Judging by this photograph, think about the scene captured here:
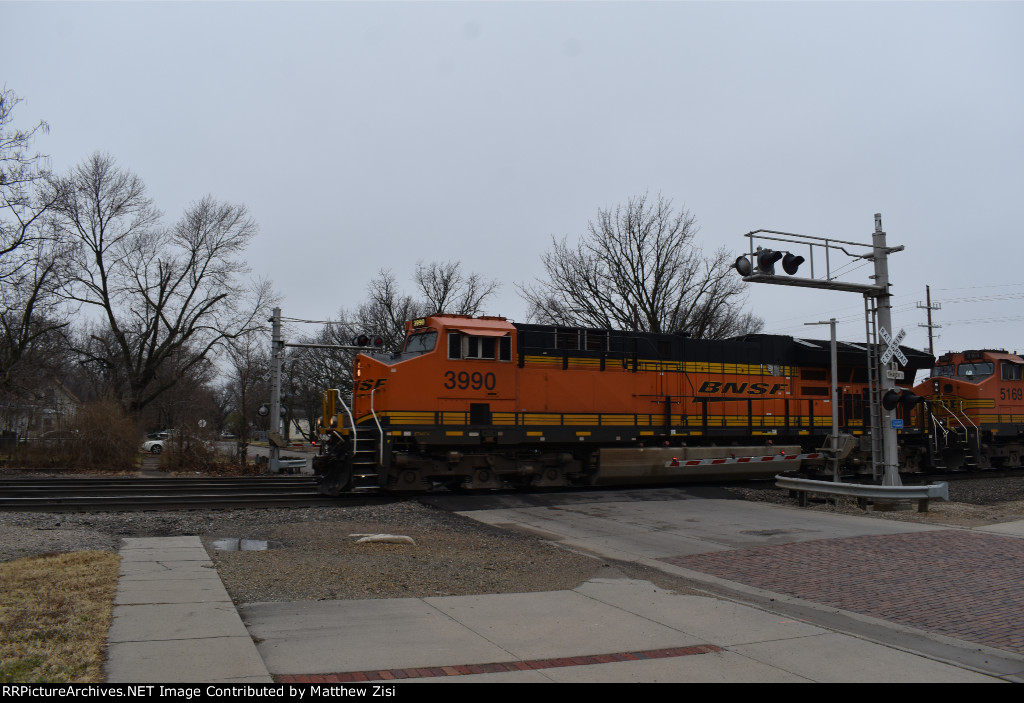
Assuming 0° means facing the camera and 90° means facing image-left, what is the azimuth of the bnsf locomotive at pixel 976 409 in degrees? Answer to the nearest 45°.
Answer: approximately 45°

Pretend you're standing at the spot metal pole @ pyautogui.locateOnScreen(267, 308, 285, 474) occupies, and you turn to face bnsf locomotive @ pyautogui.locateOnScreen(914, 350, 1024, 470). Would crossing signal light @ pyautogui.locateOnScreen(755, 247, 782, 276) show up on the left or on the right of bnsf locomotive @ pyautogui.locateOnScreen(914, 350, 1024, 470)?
right

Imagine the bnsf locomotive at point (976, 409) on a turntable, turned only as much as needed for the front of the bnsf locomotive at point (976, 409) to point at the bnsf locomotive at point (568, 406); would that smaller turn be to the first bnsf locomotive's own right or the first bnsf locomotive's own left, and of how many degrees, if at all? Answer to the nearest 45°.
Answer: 0° — it already faces it

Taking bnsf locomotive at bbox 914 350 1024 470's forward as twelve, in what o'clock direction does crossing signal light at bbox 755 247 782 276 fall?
The crossing signal light is roughly at 11 o'clock from the bnsf locomotive.

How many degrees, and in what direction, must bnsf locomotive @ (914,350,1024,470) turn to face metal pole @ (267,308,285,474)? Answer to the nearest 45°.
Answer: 0° — it already faces it

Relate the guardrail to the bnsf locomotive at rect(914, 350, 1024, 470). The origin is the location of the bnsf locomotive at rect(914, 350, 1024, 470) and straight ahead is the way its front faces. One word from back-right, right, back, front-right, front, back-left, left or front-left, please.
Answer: front-left
